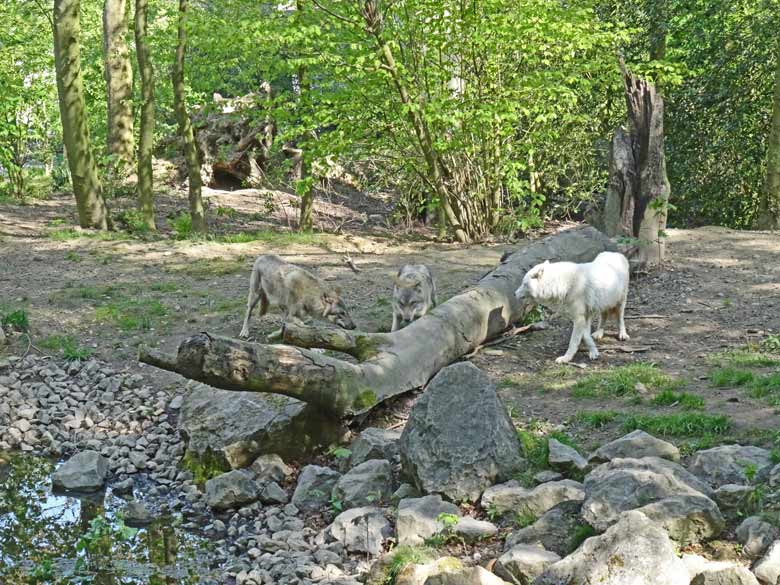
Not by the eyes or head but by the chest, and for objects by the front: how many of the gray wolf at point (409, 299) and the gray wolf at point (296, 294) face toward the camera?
1

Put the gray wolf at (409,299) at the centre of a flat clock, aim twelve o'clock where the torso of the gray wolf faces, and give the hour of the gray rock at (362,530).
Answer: The gray rock is roughly at 12 o'clock from the gray wolf.

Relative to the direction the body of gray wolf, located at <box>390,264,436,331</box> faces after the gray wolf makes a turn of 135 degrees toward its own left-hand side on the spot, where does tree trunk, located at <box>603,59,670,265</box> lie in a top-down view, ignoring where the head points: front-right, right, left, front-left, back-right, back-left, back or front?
front

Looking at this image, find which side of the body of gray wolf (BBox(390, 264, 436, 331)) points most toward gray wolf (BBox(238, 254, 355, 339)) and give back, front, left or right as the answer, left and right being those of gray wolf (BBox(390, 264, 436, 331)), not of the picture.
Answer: right

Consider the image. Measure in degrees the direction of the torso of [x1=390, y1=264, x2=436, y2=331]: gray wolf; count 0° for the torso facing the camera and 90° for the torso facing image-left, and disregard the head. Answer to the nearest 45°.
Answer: approximately 0°

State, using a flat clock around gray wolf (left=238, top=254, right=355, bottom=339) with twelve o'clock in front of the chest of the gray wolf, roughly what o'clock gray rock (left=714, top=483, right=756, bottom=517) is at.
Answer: The gray rock is roughly at 2 o'clock from the gray wolf.

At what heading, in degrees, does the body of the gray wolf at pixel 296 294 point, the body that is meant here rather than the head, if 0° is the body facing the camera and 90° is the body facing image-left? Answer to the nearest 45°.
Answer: approximately 270°

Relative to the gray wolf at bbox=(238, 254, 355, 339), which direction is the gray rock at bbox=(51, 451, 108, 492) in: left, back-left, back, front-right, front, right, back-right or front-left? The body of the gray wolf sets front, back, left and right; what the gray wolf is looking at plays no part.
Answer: back-right

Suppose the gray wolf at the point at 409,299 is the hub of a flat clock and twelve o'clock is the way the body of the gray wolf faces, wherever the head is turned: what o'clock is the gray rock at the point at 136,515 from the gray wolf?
The gray rock is roughly at 1 o'clock from the gray wolf.

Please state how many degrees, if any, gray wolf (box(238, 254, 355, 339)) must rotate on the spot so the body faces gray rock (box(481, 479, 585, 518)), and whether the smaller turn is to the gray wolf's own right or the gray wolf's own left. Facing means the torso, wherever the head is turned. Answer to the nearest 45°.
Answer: approximately 90° to the gray wolf's own right

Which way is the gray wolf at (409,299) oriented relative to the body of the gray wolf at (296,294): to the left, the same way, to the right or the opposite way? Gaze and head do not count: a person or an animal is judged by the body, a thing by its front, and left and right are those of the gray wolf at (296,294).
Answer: to the right
